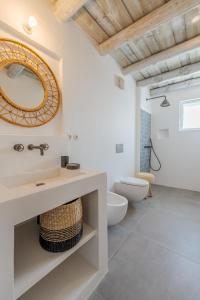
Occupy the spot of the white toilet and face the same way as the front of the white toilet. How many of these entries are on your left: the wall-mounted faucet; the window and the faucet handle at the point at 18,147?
1

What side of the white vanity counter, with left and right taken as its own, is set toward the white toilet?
left

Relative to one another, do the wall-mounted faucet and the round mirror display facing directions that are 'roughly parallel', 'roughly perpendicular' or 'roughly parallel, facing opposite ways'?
roughly parallel

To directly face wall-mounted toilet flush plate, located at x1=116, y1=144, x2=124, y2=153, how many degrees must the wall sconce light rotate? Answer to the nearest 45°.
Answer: approximately 90° to its left

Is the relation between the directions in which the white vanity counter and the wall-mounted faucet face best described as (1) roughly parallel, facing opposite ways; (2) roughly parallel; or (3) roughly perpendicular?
roughly parallel

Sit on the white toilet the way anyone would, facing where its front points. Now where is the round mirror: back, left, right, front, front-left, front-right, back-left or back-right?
right

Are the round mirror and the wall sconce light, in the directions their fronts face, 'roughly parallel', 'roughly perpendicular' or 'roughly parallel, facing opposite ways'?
roughly parallel

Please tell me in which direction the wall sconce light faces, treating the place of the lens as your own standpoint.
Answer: facing the viewer and to the right of the viewer

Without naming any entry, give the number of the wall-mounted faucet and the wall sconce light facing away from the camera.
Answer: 0

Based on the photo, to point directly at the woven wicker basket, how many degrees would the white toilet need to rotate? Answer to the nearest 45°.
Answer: approximately 45° to its right
